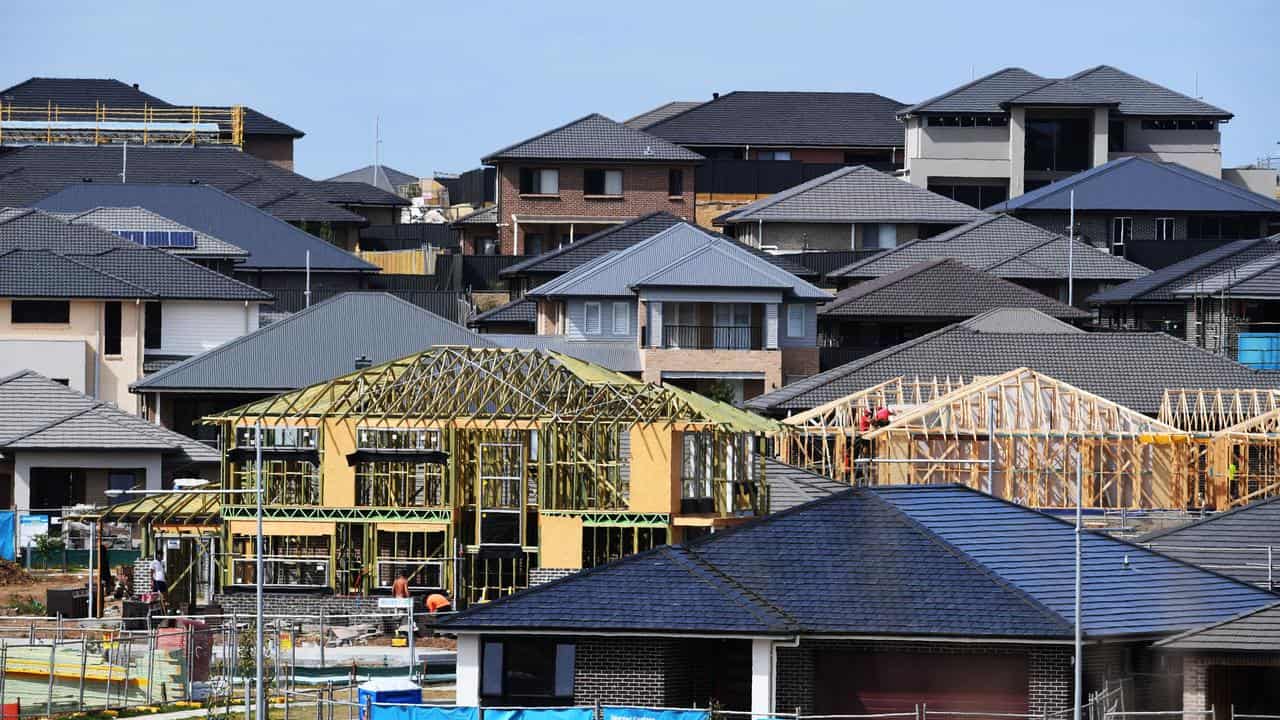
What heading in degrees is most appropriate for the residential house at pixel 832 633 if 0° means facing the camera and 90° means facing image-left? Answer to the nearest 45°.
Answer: approximately 0°
